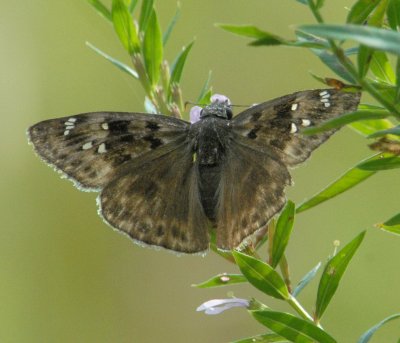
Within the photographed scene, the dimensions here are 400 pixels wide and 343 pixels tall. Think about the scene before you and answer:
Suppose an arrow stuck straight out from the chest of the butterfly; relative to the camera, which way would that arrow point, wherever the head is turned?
away from the camera
